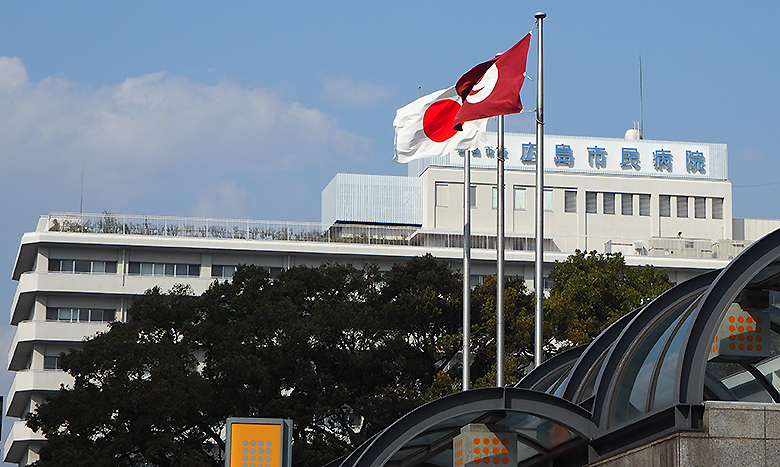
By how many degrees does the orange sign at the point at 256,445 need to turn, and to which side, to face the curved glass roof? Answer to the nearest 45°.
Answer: approximately 90° to its left

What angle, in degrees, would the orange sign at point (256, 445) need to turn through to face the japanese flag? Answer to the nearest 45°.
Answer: approximately 180°

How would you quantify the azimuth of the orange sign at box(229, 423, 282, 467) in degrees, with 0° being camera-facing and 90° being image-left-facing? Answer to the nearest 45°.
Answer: approximately 0°

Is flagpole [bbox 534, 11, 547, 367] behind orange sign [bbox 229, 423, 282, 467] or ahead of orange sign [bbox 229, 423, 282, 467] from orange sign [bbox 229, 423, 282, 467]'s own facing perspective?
behind

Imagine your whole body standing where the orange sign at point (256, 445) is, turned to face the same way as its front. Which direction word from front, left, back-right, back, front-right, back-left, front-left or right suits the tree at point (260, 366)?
back

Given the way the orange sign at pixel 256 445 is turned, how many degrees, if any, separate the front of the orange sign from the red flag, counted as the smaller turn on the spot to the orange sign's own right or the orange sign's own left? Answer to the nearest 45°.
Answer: approximately 180°

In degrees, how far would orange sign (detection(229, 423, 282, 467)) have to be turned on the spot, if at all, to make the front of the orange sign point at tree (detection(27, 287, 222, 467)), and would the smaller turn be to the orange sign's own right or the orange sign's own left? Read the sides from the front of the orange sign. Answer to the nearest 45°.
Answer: approximately 180°
